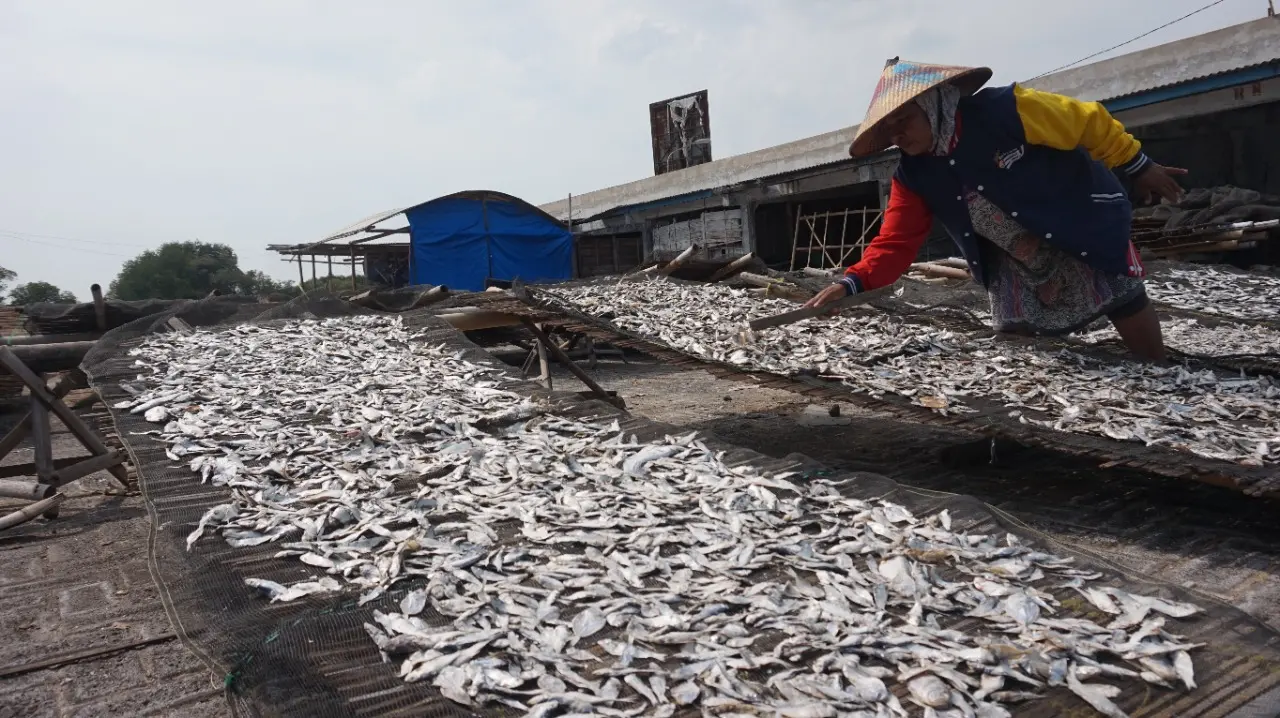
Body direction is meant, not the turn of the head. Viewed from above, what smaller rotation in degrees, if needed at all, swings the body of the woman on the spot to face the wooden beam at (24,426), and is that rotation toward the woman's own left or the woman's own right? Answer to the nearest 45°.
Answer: approximately 45° to the woman's own right

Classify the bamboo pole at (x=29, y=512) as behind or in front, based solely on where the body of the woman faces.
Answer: in front

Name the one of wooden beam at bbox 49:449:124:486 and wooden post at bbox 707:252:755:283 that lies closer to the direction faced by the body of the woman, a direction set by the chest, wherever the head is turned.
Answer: the wooden beam

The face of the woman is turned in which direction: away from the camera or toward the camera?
toward the camera

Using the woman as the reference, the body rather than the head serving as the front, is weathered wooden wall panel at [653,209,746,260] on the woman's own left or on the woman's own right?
on the woman's own right

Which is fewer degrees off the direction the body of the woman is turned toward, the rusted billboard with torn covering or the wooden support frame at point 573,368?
the wooden support frame

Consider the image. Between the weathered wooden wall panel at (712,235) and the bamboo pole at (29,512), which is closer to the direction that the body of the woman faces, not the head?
the bamboo pole

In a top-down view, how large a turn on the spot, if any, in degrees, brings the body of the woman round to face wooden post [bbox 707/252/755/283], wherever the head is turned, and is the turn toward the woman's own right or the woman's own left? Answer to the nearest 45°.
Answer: approximately 90° to the woman's own right

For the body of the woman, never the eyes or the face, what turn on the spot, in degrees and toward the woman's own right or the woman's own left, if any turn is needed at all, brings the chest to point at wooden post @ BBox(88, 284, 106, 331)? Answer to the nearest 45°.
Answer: approximately 45° to the woman's own right

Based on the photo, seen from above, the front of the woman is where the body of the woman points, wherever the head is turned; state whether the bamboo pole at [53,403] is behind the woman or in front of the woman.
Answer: in front

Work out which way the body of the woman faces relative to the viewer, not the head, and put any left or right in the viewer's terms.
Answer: facing the viewer and to the left of the viewer

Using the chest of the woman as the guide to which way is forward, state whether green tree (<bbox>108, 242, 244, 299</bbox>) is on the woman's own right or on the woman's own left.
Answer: on the woman's own right

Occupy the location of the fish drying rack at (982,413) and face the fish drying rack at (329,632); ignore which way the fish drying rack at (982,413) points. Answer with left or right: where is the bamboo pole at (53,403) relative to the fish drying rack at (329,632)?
right

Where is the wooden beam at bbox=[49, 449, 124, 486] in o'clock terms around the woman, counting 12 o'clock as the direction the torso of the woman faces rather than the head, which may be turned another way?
The wooden beam is roughly at 1 o'clock from the woman.
